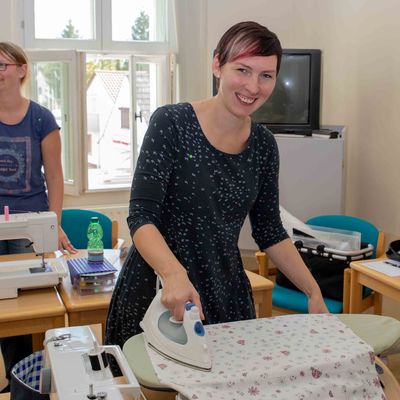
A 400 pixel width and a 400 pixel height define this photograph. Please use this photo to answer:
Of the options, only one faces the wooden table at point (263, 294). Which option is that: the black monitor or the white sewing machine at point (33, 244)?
the black monitor

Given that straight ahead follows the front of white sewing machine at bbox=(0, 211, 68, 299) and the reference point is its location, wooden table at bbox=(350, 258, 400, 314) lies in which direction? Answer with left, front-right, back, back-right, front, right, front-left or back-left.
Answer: right

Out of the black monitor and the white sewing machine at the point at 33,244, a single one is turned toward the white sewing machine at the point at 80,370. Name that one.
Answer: the black monitor

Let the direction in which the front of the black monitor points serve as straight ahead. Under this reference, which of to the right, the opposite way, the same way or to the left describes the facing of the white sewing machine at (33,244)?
the opposite way

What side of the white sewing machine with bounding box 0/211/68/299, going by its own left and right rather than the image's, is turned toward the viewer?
back

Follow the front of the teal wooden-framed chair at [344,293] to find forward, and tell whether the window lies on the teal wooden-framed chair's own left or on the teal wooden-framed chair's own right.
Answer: on the teal wooden-framed chair's own right

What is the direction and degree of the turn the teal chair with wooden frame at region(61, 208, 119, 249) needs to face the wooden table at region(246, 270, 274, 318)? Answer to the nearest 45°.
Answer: approximately 90° to its left

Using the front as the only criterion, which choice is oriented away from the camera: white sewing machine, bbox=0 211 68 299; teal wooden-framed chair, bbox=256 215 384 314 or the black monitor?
the white sewing machine

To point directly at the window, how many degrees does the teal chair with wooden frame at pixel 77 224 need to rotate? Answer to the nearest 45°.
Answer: approximately 135° to its right
